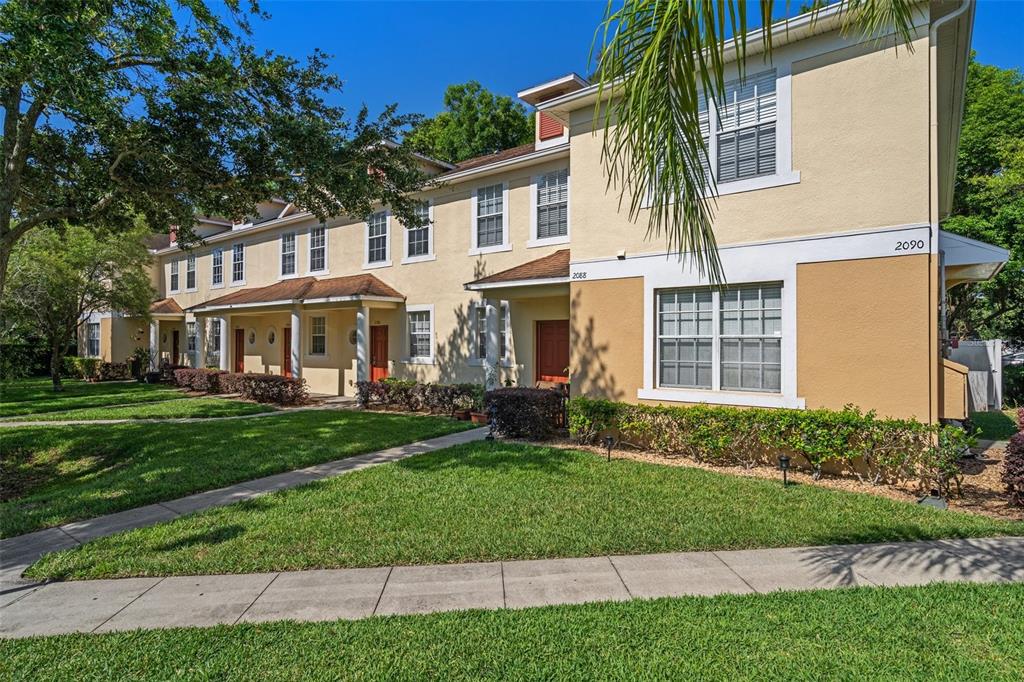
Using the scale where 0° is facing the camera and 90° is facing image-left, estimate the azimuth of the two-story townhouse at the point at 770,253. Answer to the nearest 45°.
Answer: approximately 45°

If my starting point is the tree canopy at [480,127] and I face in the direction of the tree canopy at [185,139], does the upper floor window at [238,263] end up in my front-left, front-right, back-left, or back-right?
front-right

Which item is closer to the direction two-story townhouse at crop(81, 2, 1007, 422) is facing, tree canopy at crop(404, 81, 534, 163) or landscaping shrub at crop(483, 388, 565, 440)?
the landscaping shrub

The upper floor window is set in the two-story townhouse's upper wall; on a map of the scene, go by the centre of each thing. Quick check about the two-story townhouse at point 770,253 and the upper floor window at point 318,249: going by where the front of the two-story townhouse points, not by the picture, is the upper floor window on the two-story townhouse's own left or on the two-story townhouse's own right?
on the two-story townhouse's own right
